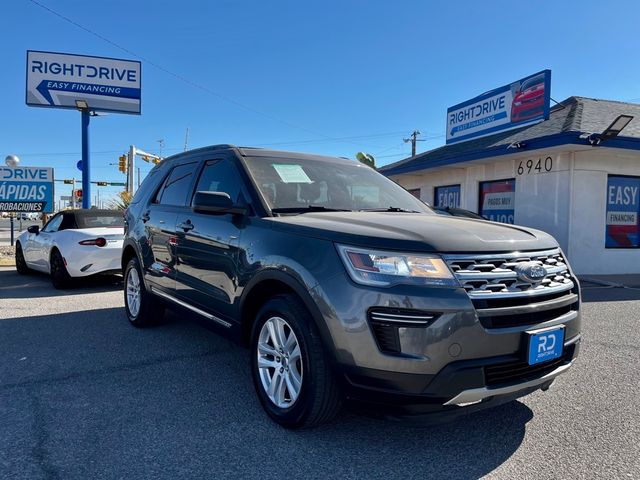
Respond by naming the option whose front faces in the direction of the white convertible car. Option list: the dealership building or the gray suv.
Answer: the dealership building

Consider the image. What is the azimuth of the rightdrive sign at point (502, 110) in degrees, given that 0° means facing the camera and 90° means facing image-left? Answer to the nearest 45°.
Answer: approximately 45°

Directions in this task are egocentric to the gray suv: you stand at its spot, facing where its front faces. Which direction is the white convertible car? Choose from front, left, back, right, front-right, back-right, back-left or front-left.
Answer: back

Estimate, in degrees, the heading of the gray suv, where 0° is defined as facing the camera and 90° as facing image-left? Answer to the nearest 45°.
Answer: approximately 315°

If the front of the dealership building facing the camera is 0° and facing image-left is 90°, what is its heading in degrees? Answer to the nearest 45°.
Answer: approximately 45°

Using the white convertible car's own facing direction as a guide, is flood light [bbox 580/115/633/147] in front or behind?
behind

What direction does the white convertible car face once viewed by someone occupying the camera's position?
facing away from the viewer and to the left of the viewer

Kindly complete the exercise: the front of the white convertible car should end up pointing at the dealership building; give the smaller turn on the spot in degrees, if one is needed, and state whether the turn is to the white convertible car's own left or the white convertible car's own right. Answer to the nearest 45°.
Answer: approximately 135° to the white convertible car's own right

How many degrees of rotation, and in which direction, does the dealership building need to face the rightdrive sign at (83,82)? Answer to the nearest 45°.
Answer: approximately 45° to its right

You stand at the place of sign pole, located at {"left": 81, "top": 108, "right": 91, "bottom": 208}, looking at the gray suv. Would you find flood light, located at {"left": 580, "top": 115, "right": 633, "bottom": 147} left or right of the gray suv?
left
